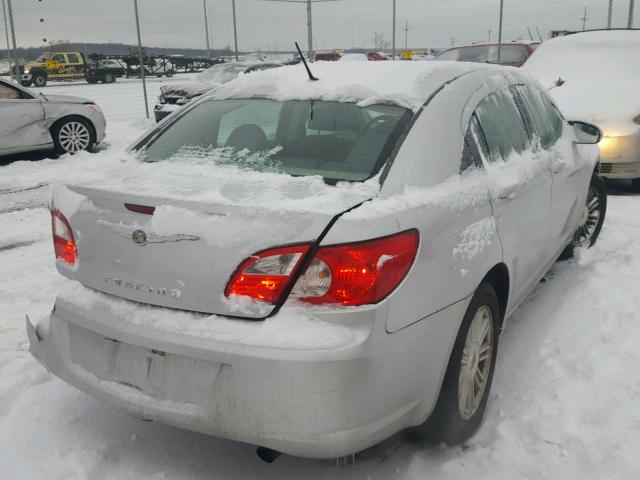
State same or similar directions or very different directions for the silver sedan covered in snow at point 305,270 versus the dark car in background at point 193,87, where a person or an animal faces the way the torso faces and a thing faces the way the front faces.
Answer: very different directions

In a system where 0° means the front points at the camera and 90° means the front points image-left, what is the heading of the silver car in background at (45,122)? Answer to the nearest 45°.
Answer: approximately 270°

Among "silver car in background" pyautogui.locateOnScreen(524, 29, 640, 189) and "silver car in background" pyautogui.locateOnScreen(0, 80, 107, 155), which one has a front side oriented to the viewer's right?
"silver car in background" pyautogui.locateOnScreen(0, 80, 107, 155)

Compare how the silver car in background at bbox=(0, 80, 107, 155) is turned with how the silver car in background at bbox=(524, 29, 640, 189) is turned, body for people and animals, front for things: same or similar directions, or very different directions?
very different directions

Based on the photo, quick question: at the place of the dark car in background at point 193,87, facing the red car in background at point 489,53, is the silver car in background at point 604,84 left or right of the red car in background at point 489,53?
right

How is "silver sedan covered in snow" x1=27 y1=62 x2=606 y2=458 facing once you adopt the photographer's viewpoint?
facing away from the viewer and to the right of the viewer

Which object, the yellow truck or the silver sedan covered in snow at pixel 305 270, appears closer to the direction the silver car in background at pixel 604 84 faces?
the silver sedan covered in snow

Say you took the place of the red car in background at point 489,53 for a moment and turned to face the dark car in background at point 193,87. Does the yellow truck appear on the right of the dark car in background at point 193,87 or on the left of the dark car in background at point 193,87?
right

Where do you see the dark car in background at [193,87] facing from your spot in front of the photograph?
facing the viewer and to the left of the viewer

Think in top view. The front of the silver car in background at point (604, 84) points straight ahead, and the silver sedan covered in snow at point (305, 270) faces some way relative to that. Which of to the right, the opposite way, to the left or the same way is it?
the opposite way

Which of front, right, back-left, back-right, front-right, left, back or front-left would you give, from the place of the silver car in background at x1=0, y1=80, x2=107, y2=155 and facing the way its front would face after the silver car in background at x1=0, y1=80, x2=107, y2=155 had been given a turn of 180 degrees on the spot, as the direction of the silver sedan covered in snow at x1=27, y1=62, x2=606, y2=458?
left

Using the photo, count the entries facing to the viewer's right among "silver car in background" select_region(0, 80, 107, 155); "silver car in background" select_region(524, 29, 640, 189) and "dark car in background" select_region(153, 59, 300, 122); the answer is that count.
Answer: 1

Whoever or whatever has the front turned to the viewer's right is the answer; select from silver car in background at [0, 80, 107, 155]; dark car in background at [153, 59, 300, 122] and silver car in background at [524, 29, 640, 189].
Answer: silver car in background at [0, 80, 107, 155]

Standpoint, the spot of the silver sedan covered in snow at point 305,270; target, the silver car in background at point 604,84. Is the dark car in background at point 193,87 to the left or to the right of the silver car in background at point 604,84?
left
